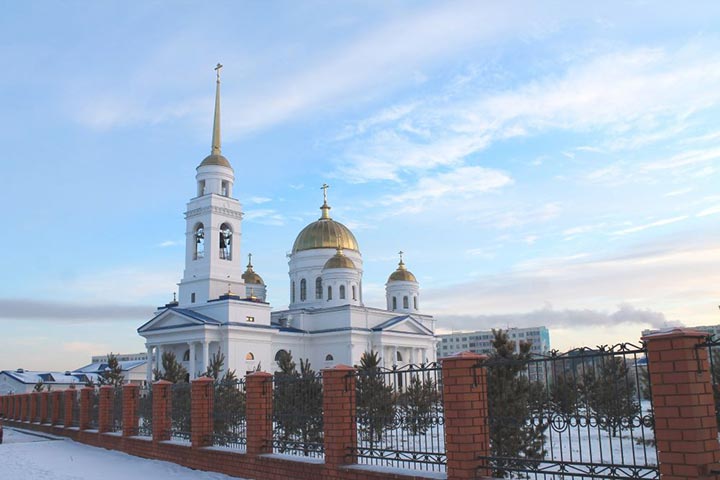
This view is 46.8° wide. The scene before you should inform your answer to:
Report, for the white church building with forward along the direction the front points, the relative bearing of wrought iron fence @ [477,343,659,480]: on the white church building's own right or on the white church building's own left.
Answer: on the white church building's own left

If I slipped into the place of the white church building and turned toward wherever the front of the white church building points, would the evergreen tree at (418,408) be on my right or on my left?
on my left

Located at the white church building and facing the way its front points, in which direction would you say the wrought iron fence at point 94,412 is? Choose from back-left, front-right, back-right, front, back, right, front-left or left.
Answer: front-left

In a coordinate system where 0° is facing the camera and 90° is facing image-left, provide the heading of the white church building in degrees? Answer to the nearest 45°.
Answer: approximately 45°

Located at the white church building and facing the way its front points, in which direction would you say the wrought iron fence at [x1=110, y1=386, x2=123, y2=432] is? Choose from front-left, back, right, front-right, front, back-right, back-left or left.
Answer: front-left

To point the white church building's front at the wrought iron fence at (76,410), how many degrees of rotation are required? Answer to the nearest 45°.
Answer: approximately 45° to its left
